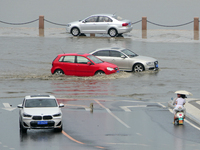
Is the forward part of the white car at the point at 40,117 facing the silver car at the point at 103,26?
no

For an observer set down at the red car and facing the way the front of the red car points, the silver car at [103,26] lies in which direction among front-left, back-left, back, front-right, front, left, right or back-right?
left

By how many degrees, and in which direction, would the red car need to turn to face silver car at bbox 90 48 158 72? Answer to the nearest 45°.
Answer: approximately 45° to its left

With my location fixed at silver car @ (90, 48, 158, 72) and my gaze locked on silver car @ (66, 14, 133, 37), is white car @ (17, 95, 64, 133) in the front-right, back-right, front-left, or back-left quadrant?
back-left

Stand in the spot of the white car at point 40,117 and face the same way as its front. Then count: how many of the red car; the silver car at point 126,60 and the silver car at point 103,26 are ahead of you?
0

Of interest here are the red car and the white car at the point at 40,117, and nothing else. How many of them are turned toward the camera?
1

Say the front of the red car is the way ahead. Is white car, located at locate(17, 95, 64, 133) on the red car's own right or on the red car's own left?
on the red car's own right

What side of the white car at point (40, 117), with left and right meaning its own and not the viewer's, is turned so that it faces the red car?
back

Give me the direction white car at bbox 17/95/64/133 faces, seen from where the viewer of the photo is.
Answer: facing the viewer

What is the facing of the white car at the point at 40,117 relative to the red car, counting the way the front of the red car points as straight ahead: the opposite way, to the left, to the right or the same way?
to the right

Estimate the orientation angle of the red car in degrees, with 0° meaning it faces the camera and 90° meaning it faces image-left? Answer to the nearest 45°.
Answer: approximately 270°

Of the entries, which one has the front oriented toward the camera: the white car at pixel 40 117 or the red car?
the white car

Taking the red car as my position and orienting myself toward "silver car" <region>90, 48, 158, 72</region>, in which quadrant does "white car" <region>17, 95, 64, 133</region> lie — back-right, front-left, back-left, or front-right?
back-right

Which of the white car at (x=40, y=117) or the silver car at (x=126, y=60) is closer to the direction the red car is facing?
the silver car
